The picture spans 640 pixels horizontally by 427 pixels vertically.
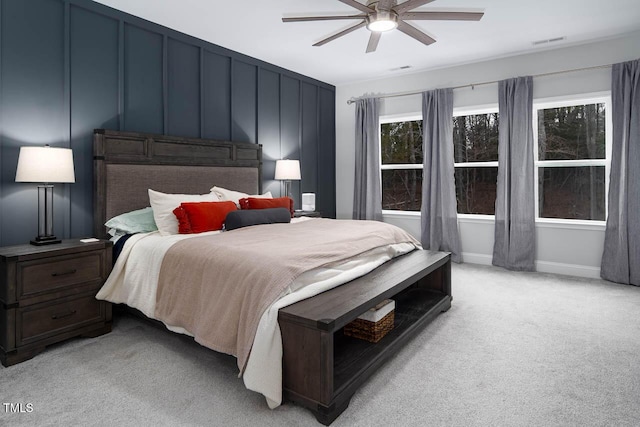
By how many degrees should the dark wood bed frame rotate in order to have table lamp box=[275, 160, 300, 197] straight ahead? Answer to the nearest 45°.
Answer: approximately 135° to its left

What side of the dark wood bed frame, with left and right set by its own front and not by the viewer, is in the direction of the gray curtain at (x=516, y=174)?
left

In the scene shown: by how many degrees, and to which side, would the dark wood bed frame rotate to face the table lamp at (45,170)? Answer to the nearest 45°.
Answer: approximately 135° to its right

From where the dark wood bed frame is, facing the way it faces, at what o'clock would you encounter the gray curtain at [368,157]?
The gray curtain is roughly at 8 o'clock from the dark wood bed frame.

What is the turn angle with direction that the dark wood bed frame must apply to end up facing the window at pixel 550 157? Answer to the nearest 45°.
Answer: approximately 90° to its left

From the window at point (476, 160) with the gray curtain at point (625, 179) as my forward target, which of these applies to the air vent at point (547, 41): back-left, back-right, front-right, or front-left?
front-right

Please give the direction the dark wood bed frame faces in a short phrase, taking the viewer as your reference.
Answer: facing the viewer and to the right of the viewer

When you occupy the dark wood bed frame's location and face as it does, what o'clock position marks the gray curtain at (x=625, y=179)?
The gray curtain is roughly at 10 o'clock from the dark wood bed frame.
